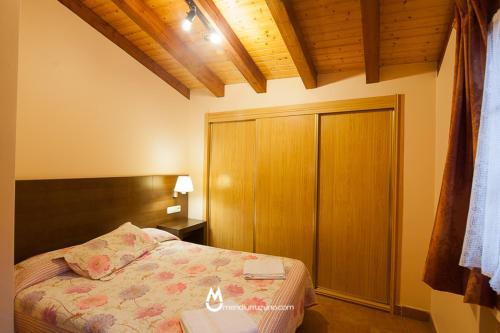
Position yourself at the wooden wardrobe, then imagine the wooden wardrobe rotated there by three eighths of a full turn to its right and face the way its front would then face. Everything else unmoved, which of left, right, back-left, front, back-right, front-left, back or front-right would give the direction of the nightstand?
left

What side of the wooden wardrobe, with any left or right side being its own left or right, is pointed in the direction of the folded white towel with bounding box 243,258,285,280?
front

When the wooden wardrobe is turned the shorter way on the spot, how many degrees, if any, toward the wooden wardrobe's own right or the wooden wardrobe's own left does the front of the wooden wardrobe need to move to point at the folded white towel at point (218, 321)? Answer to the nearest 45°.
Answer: approximately 45° to the wooden wardrobe's own left

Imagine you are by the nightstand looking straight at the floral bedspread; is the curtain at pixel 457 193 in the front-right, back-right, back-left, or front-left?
front-left

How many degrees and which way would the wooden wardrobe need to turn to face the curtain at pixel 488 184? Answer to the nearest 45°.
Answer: approximately 45° to its left
